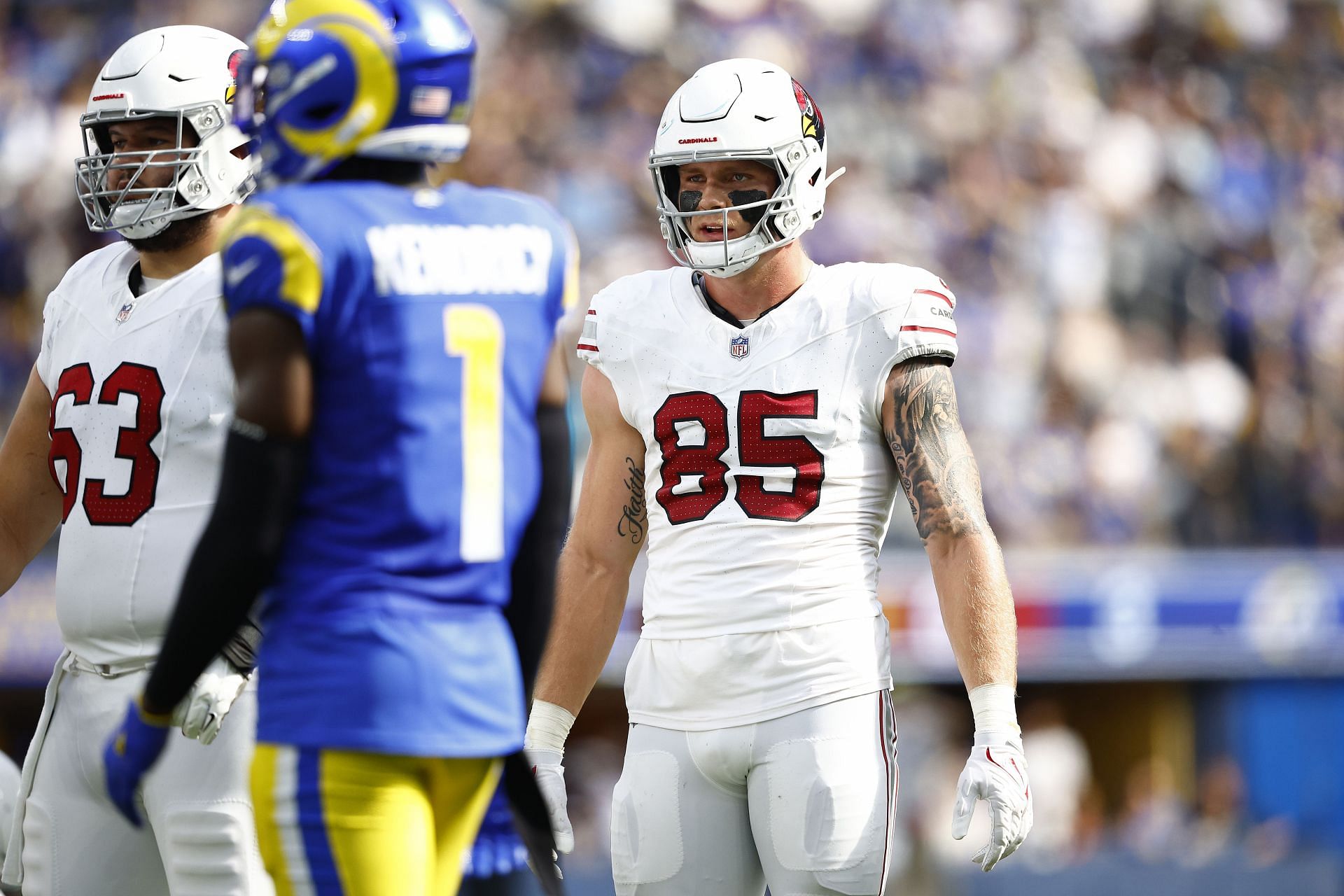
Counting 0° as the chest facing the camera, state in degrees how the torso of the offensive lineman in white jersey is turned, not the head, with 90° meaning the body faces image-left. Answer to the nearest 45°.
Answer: approximately 45°

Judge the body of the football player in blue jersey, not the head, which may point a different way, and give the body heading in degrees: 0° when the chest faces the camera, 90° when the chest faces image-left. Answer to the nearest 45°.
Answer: approximately 135°

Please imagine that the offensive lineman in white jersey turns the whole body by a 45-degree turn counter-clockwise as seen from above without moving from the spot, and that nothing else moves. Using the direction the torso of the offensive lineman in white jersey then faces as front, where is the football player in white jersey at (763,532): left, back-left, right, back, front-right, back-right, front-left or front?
left

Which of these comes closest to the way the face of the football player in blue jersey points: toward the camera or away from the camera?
away from the camera

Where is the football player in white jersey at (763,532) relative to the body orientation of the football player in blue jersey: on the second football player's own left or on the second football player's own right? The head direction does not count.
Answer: on the second football player's own right
